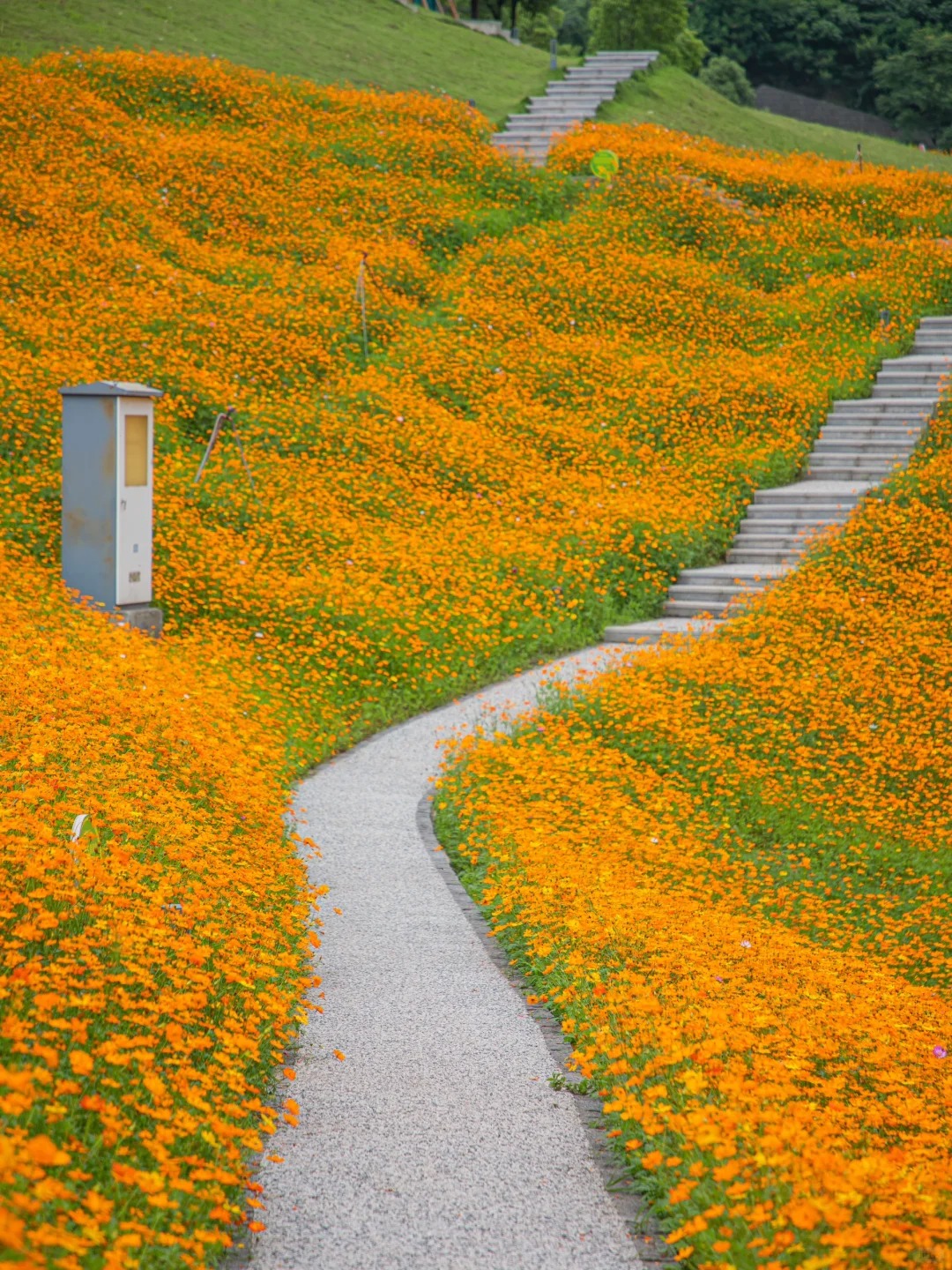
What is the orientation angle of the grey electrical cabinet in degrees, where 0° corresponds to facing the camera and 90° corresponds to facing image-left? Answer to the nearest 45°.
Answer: approximately 315°

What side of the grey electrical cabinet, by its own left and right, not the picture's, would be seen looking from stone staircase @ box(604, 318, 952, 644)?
left
